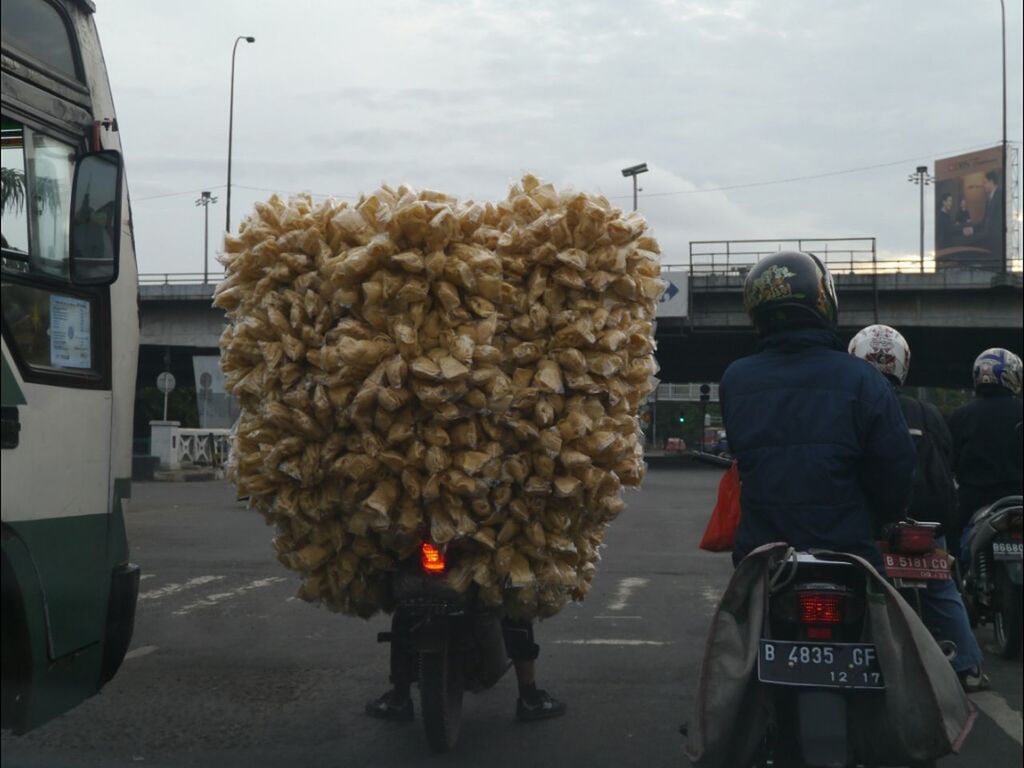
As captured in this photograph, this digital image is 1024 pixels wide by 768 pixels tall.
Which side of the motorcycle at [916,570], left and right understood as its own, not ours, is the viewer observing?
back

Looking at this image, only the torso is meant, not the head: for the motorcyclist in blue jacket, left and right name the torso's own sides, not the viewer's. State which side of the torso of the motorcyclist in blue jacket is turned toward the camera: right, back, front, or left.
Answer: back

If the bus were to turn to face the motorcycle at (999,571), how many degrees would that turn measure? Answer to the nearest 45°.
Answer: approximately 45° to its right

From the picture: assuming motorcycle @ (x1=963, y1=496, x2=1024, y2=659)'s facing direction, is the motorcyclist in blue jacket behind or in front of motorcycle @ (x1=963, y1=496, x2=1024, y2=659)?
behind

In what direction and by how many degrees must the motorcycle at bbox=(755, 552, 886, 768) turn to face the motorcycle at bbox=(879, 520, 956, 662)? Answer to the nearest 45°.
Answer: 0° — it already faces it

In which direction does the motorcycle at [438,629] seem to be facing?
away from the camera

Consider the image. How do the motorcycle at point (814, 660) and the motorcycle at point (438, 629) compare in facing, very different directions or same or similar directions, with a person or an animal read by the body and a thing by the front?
same or similar directions

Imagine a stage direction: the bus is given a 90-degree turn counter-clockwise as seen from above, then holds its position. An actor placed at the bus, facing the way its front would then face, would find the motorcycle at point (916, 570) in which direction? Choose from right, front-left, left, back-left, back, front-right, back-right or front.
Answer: back-right

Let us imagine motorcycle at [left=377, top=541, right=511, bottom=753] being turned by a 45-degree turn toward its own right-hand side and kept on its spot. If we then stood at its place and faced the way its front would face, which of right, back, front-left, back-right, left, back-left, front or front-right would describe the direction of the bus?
back

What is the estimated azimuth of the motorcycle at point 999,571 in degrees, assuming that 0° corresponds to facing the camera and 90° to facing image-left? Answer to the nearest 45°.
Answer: approximately 180°

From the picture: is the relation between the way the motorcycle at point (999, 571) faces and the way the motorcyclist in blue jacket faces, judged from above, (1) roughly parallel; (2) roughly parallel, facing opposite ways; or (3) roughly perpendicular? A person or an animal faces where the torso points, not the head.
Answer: roughly parallel

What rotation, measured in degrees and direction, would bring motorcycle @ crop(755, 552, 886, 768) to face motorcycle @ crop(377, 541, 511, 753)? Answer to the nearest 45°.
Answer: approximately 45° to its left

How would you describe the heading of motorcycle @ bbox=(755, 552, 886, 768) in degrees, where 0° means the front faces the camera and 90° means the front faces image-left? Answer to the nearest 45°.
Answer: approximately 180°

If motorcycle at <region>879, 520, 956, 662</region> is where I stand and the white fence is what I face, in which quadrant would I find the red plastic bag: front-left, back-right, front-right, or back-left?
back-left

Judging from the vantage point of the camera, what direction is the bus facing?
facing away from the viewer and to the right of the viewer
